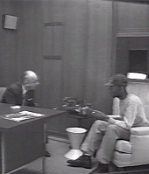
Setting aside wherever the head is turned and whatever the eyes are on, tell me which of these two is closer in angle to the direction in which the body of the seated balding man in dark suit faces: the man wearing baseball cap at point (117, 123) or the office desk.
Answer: the man wearing baseball cap

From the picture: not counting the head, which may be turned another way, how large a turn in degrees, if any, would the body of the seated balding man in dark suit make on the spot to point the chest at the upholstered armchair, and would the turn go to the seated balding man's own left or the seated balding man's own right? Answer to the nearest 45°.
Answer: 0° — they already face it

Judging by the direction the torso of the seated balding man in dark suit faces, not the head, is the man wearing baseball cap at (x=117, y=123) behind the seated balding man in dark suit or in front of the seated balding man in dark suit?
in front

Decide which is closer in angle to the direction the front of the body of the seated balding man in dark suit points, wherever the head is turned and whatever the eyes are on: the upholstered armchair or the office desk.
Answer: the upholstered armchair

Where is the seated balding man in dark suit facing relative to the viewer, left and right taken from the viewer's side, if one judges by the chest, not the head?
facing the viewer and to the right of the viewer

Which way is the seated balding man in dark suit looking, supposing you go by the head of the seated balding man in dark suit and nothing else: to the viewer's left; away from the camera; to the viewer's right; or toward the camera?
to the viewer's right

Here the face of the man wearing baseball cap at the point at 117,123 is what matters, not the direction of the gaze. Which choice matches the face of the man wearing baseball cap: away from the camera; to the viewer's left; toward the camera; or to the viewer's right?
to the viewer's left
